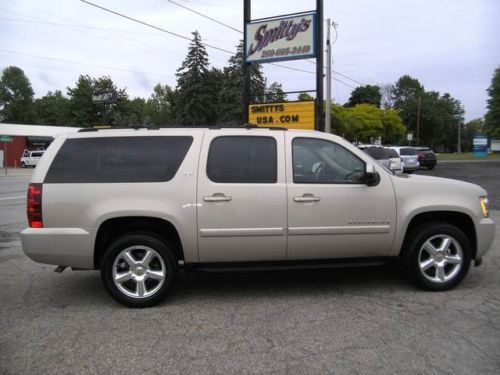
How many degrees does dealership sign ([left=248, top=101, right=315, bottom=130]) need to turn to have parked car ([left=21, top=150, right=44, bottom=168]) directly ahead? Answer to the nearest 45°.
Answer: approximately 135° to its right

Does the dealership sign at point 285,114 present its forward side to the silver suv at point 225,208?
yes

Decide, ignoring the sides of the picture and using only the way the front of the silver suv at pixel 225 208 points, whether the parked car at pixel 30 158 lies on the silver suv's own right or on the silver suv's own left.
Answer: on the silver suv's own left

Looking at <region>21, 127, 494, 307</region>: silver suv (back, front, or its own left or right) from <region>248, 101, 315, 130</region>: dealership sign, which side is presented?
left

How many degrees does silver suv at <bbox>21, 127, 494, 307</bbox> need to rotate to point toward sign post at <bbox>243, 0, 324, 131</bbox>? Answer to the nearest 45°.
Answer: approximately 90° to its left

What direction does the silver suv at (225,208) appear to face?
to the viewer's right

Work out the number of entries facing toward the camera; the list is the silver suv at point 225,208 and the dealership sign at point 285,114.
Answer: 1
